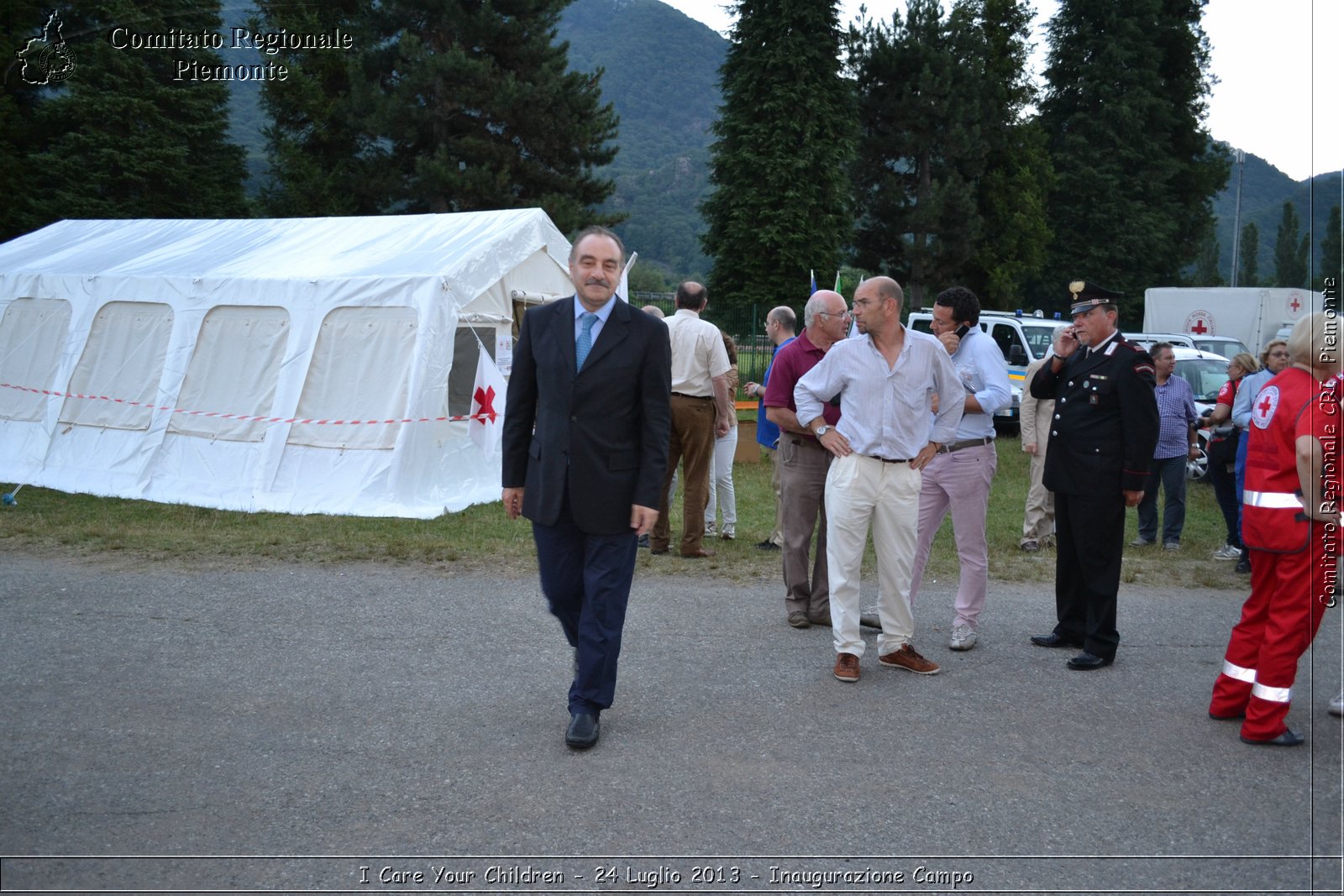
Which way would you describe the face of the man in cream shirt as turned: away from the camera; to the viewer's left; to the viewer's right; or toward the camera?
away from the camera

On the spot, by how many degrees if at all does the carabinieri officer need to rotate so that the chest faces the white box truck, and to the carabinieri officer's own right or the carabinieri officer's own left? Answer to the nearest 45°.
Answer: approximately 135° to the carabinieri officer's own right

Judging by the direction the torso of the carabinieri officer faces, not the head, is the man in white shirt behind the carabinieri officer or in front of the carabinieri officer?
in front

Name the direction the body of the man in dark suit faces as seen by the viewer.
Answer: toward the camera

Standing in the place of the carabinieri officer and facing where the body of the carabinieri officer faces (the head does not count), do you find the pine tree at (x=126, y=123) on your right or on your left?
on your right

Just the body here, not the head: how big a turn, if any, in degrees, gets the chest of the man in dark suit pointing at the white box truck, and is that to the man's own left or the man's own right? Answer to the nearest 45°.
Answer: approximately 135° to the man's own left

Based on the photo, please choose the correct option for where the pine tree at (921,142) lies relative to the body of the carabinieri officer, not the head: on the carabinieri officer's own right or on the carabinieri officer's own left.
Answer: on the carabinieri officer's own right

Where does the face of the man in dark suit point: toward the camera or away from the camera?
toward the camera

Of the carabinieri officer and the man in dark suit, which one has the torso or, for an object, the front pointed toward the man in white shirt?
the carabinieri officer

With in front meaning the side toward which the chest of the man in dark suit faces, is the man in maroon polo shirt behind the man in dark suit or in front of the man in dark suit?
behind

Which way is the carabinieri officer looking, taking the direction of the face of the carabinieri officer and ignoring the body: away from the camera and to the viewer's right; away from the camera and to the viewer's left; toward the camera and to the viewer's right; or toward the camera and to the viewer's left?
toward the camera and to the viewer's left

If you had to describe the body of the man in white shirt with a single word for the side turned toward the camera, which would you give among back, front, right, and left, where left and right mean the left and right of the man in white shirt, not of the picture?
front

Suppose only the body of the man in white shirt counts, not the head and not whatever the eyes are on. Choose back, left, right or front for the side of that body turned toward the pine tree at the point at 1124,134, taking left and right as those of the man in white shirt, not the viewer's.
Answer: back

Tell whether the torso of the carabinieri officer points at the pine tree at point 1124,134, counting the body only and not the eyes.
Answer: no

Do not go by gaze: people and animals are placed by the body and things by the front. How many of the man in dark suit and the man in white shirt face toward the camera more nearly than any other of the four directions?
2

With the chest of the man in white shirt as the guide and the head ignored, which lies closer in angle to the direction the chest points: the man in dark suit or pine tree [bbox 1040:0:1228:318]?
the man in dark suit
